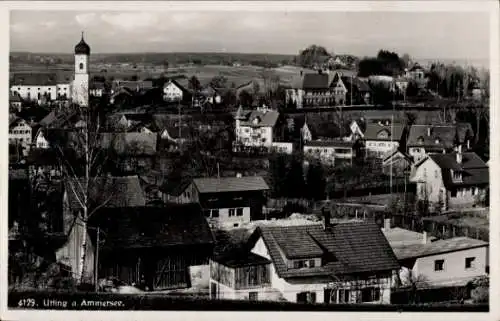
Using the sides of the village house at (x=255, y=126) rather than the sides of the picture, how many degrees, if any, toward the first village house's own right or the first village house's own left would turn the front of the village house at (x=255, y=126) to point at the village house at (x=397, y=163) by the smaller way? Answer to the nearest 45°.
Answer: approximately 90° to the first village house's own left

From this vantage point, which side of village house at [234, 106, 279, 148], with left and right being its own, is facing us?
front

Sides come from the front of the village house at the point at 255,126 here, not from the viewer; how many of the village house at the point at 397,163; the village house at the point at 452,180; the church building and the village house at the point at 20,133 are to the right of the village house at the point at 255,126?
2

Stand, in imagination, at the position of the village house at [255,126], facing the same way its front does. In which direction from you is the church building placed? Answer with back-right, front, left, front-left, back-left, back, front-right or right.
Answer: right

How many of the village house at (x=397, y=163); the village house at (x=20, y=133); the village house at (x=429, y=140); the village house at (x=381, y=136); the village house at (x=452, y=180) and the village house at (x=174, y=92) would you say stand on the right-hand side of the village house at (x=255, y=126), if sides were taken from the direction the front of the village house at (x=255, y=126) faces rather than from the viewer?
2

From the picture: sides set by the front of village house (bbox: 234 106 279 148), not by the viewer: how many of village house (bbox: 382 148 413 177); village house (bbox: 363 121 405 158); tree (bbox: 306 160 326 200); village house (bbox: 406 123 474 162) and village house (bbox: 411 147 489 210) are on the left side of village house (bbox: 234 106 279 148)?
5

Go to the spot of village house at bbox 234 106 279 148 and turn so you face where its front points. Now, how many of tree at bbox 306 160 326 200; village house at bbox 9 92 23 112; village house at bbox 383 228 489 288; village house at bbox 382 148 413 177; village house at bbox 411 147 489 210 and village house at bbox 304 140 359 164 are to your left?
5

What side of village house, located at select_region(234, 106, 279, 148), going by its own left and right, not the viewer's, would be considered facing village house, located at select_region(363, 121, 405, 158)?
left

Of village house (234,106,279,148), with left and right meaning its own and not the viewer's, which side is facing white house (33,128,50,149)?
right

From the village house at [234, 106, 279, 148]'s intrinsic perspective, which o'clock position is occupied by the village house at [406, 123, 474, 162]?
the village house at [406, 123, 474, 162] is roughly at 9 o'clock from the village house at [234, 106, 279, 148].

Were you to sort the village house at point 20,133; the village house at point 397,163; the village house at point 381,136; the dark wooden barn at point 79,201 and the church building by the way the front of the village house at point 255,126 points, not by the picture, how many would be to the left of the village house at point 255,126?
2
